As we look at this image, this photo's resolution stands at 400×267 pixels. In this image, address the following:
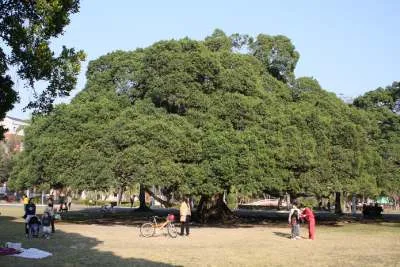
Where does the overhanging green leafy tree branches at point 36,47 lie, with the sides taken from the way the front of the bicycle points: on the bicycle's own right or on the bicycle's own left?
on the bicycle's own right

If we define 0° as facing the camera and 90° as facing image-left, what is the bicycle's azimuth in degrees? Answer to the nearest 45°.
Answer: approximately 270°

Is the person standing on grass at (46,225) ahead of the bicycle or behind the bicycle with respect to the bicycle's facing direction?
behind

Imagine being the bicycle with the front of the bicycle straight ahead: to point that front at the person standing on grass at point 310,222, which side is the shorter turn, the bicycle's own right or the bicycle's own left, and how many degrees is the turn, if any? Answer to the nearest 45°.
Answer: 0° — it already faces them

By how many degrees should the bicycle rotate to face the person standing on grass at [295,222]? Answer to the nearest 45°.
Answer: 0° — it already faces them

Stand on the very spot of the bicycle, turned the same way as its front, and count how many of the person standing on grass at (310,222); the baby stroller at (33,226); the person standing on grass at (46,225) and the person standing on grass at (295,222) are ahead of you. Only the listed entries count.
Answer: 2

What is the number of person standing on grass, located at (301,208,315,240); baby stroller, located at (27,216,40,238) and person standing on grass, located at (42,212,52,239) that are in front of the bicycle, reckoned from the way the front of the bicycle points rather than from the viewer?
1

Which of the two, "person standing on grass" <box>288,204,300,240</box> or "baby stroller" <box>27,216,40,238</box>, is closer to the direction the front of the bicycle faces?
the person standing on grass

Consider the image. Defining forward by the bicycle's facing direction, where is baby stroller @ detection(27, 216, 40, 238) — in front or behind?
behind
